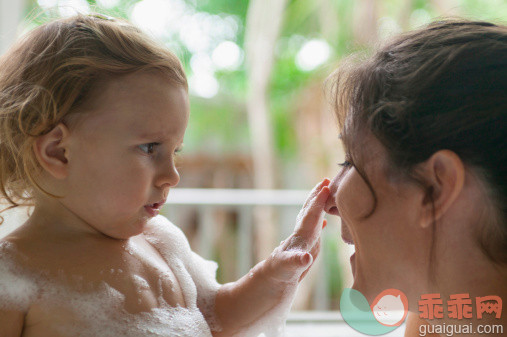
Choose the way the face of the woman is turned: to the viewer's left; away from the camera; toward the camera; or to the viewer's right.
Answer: to the viewer's left

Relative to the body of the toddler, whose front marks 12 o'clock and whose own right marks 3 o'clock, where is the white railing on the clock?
The white railing is roughly at 8 o'clock from the toddler.

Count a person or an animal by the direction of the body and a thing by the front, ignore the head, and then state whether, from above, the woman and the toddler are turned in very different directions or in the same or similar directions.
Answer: very different directions

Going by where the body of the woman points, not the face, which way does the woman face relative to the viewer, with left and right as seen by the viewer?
facing away from the viewer and to the left of the viewer

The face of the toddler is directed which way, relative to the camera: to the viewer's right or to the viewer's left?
to the viewer's right
